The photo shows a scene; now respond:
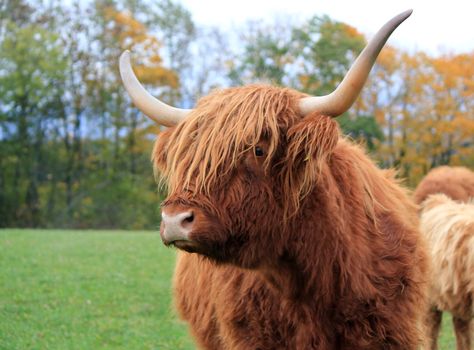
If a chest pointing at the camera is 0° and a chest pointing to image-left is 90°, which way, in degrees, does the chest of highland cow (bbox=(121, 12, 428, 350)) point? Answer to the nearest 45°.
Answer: approximately 45°

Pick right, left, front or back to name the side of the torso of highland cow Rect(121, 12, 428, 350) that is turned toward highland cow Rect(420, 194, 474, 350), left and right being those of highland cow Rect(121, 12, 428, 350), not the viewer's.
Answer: back
